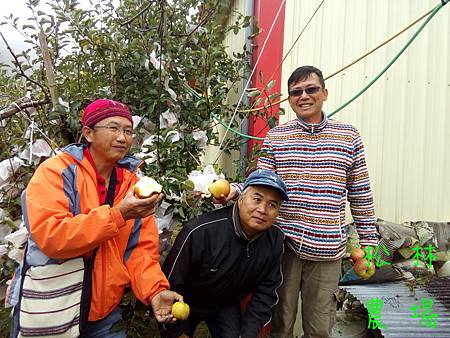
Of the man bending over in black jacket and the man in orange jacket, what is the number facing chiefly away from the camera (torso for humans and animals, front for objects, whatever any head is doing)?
0

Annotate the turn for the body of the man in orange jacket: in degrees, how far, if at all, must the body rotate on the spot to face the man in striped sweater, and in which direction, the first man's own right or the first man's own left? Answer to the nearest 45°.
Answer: approximately 45° to the first man's own left

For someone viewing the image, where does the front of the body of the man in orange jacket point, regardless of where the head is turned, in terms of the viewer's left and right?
facing the viewer and to the right of the viewer

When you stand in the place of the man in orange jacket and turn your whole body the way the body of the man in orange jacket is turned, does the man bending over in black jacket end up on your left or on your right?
on your left
